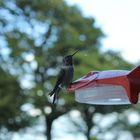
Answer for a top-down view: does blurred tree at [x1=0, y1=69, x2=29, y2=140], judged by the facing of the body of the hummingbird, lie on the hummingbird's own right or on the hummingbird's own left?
on the hummingbird's own left

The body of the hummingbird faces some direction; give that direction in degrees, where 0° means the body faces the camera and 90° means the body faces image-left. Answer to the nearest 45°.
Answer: approximately 270°
